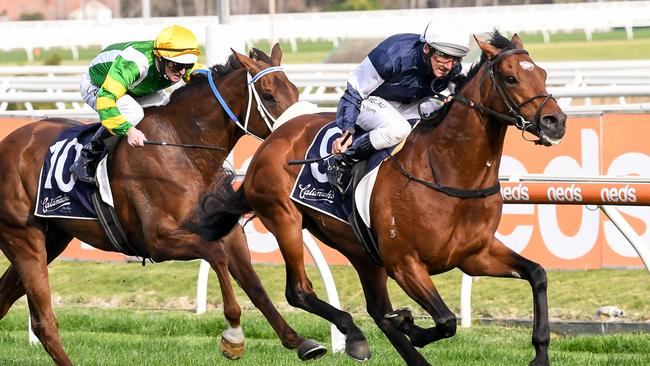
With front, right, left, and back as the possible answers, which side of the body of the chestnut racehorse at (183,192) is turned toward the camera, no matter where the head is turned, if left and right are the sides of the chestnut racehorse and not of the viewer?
right

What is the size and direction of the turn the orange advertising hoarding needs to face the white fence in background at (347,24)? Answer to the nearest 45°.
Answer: approximately 180°

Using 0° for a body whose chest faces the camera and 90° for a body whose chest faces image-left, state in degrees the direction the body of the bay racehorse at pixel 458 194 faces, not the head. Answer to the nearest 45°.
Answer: approximately 315°

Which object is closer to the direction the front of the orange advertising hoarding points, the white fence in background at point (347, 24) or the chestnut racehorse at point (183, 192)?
the chestnut racehorse

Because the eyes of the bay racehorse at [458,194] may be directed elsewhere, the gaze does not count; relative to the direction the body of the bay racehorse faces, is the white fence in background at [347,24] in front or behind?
behind

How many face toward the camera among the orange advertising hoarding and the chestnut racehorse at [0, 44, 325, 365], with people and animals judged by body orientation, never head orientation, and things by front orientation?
1

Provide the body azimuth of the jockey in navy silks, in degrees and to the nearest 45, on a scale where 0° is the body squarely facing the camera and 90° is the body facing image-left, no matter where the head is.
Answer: approximately 315°
